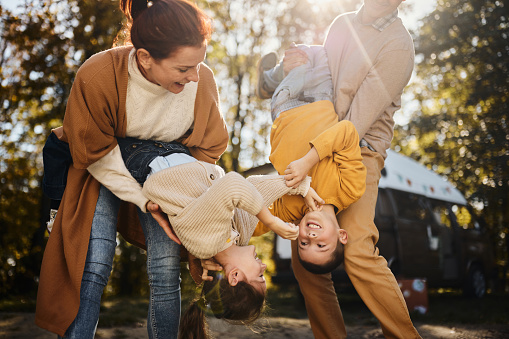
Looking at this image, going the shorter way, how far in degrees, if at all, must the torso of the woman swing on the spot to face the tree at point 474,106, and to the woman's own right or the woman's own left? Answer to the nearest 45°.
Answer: approximately 90° to the woman's own left

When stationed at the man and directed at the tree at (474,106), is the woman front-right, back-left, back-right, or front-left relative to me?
back-left

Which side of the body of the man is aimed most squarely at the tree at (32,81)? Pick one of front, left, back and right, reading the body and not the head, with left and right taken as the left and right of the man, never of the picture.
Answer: right

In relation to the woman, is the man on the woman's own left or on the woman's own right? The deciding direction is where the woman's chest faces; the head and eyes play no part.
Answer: on the woman's own left

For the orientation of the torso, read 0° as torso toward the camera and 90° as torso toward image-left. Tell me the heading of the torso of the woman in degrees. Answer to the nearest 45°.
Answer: approximately 315°

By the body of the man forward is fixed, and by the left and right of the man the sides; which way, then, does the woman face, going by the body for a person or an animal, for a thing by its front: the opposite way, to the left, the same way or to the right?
to the left

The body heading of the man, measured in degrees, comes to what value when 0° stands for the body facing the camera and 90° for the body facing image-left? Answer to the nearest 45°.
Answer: approximately 45°

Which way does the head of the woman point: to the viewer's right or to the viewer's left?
to the viewer's right

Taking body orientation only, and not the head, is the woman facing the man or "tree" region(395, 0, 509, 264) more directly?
the man

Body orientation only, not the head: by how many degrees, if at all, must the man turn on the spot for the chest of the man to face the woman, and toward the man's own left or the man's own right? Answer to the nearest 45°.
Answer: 0° — they already face them

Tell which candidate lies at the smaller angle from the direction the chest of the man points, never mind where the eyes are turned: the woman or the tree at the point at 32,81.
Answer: the woman
